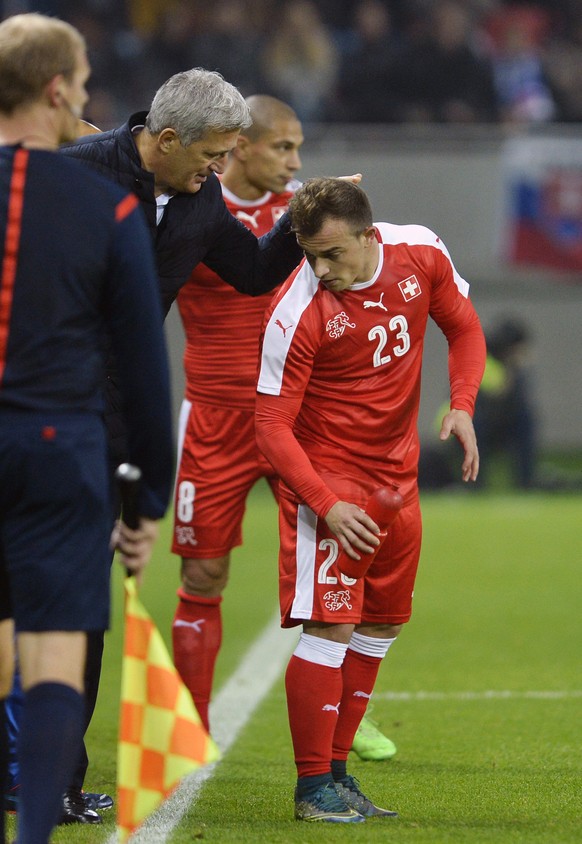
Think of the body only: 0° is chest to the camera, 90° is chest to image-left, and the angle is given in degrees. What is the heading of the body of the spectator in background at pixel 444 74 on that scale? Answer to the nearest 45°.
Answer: approximately 0°

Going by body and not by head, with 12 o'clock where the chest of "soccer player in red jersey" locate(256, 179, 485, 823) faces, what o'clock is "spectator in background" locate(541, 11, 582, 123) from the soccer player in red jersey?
The spectator in background is roughly at 8 o'clock from the soccer player in red jersey.

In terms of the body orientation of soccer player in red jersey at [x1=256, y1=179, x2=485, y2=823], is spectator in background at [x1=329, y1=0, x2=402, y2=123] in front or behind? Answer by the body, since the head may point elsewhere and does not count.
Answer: behind

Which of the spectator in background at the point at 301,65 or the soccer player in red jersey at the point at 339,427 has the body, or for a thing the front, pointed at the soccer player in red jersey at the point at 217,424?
the spectator in background
